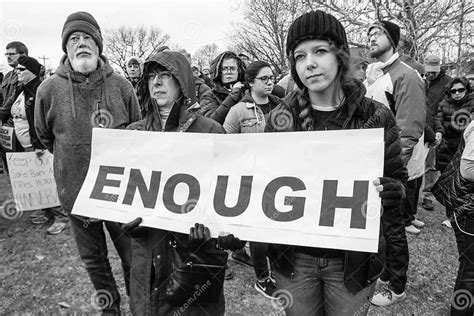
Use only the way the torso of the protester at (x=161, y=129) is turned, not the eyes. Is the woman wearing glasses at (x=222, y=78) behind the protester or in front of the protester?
behind

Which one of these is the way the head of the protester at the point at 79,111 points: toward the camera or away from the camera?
toward the camera

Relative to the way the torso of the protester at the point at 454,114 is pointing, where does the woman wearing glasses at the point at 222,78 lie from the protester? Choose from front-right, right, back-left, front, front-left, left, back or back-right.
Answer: front-right

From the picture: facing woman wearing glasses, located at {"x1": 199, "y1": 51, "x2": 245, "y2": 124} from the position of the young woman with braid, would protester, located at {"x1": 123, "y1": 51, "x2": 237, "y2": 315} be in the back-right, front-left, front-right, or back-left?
front-left

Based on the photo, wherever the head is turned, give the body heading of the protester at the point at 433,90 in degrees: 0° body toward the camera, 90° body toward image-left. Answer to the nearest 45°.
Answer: approximately 45°

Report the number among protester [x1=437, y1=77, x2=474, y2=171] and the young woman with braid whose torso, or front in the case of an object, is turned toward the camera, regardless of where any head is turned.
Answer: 2

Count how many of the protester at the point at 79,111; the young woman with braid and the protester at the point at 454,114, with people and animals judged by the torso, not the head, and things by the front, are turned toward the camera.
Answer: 3

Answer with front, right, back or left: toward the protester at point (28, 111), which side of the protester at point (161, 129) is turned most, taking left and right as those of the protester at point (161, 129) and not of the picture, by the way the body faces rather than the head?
right

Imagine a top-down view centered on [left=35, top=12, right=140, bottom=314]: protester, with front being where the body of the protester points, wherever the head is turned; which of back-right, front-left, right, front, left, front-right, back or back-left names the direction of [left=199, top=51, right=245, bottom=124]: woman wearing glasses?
back-left

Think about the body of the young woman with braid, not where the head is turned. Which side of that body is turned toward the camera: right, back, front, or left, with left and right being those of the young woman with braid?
front

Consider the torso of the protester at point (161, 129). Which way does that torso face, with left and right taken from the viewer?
facing the viewer and to the left of the viewer

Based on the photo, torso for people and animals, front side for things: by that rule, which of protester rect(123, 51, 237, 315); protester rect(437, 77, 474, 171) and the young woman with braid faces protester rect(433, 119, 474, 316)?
protester rect(437, 77, 474, 171)

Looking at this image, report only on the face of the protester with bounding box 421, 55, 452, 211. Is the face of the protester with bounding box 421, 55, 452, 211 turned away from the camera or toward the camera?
toward the camera

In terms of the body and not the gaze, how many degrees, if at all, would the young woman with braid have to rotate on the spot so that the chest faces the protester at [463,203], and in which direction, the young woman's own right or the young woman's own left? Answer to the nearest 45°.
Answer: approximately 135° to the young woman's own left

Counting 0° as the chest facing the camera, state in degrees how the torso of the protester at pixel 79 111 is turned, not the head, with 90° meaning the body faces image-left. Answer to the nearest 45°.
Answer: approximately 0°
